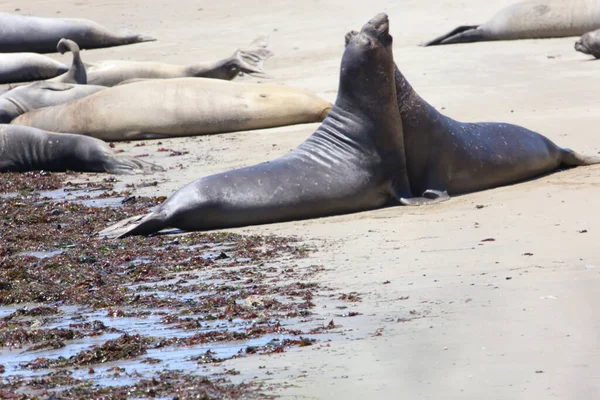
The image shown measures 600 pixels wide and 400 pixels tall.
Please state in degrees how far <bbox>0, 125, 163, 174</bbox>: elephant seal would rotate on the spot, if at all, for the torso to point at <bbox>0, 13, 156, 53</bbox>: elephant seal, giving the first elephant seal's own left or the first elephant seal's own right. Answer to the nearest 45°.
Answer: approximately 90° to the first elephant seal's own right

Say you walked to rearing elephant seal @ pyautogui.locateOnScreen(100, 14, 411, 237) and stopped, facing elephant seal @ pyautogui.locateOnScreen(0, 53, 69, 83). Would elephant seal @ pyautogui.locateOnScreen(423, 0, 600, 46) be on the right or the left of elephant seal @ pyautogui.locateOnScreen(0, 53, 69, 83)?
right

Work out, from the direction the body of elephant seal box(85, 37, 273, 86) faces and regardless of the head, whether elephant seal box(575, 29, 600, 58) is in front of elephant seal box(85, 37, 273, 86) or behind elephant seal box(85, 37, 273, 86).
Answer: behind

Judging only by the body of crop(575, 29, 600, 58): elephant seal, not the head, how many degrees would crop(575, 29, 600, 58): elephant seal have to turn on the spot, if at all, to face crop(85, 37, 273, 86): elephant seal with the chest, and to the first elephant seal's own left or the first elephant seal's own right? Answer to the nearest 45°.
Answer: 0° — it already faces it

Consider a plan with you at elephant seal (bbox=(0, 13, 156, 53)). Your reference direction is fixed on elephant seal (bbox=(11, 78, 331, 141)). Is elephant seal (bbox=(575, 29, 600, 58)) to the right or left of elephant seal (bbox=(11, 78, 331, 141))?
left

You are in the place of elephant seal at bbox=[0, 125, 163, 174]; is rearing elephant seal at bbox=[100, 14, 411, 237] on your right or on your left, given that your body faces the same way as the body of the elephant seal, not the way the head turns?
on your left

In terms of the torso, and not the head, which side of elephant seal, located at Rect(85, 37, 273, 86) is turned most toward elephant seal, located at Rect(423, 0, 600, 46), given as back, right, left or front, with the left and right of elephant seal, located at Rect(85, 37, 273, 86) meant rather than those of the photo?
back

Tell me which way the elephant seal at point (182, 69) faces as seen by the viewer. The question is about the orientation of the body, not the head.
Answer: to the viewer's left

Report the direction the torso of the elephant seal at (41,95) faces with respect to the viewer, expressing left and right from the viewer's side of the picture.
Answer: facing to the left of the viewer

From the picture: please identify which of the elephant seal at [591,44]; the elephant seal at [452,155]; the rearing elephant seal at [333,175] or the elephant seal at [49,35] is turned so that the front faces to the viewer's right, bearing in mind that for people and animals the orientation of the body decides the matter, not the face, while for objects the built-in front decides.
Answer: the rearing elephant seal

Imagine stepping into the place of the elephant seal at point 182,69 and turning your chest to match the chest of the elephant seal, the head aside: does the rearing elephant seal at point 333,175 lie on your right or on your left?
on your left

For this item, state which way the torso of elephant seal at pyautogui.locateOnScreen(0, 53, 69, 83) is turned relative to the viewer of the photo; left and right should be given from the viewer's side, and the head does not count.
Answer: facing to the left of the viewer

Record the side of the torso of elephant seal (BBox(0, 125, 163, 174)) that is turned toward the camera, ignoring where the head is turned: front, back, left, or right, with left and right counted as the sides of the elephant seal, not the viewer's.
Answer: left

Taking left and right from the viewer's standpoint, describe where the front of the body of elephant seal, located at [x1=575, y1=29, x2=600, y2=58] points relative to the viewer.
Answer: facing to the left of the viewer

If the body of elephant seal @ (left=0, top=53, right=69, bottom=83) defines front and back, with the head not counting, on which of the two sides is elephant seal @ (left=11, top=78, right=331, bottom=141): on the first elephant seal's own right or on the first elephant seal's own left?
on the first elephant seal's own left

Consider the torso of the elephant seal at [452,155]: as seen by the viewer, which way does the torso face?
to the viewer's left
